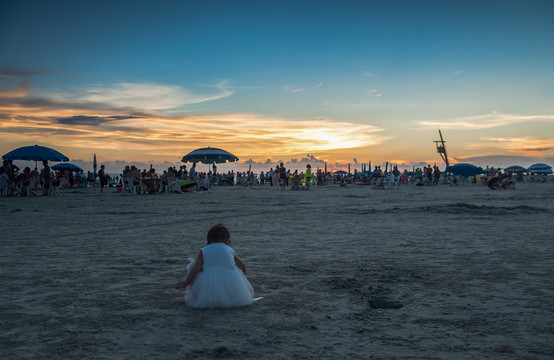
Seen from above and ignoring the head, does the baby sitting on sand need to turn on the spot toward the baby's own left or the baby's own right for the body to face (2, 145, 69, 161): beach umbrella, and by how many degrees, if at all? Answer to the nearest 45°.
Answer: approximately 45° to the baby's own left

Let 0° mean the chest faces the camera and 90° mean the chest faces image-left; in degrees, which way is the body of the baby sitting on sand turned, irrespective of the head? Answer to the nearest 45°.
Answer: approximately 180°

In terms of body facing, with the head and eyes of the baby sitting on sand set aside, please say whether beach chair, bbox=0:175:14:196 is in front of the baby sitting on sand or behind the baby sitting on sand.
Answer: in front

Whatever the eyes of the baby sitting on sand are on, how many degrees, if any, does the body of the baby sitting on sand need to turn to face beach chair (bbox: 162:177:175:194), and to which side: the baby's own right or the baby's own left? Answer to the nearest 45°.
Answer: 0° — they already face it

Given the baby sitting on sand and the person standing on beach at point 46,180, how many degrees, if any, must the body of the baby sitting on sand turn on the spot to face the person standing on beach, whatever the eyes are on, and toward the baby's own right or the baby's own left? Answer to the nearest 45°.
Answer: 0° — they already face them

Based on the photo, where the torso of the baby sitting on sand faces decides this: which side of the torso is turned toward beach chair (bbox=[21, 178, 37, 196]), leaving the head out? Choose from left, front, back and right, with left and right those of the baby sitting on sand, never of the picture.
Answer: front

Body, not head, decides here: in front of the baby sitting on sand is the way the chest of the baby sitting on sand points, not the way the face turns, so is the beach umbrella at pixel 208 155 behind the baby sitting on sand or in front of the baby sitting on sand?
in front

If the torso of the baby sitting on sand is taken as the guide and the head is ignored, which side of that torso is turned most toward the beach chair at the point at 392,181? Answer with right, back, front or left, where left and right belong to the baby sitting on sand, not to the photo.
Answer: front
